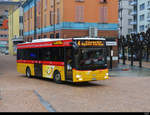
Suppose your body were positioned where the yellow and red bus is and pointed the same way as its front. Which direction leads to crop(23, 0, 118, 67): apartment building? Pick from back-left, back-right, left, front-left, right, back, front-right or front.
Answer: back-left

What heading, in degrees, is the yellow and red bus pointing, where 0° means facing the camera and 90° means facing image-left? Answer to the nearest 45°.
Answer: approximately 315°
